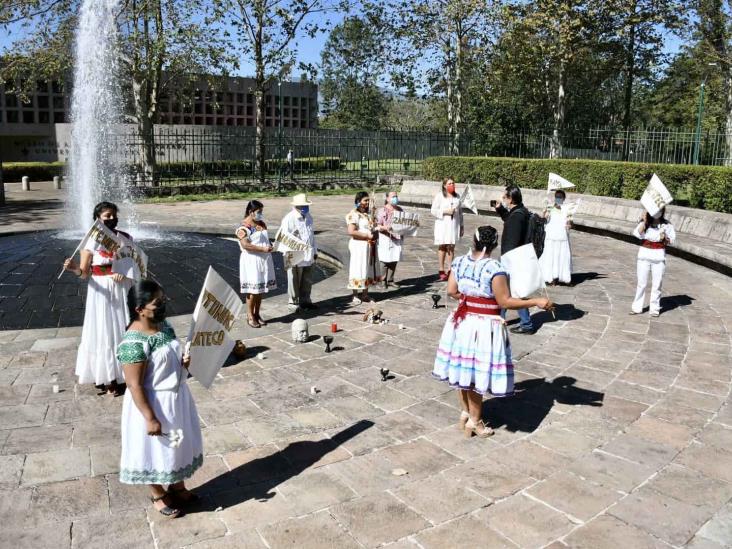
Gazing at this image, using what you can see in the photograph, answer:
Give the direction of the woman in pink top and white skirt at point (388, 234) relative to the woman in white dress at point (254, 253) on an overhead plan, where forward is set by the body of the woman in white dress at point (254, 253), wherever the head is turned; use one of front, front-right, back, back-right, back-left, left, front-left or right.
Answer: left

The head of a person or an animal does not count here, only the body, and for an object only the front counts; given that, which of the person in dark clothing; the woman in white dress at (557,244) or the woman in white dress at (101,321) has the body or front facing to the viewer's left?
the person in dark clothing

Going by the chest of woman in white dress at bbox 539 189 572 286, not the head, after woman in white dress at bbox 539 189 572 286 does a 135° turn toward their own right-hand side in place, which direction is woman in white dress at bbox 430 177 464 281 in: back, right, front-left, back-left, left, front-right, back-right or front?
front-left

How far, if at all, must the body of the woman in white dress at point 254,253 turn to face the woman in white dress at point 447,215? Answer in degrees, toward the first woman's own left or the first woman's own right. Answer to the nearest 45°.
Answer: approximately 90° to the first woman's own left

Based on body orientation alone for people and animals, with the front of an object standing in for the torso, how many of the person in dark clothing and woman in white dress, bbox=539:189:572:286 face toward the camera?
1

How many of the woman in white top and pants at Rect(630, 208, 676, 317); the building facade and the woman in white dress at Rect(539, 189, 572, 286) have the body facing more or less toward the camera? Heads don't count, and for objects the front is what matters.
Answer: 3

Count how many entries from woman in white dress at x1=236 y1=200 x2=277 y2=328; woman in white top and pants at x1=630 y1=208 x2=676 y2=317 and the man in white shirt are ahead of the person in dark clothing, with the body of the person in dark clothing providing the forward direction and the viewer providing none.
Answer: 2

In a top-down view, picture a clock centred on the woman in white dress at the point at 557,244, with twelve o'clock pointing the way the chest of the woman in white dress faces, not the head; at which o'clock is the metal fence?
The metal fence is roughly at 5 o'clock from the woman in white dress.

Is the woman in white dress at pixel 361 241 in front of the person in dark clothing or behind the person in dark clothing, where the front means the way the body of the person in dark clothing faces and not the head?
in front

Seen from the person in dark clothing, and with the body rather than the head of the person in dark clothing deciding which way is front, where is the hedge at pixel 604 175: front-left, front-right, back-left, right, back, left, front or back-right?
right

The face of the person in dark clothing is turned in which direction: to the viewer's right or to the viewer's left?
to the viewer's left

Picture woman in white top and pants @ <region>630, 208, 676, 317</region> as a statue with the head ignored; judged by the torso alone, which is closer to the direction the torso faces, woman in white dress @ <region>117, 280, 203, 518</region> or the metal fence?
the woman in white dress

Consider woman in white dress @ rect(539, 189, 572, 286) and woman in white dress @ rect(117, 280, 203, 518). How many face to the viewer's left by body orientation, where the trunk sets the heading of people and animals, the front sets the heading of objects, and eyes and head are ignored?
0

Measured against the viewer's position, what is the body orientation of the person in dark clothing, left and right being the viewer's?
facing to the left of the viewer

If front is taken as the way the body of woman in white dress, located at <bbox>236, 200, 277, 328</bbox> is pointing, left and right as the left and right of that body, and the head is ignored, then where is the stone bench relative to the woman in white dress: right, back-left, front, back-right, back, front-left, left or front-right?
left
